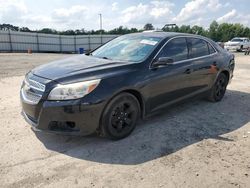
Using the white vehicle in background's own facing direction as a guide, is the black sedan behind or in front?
in front

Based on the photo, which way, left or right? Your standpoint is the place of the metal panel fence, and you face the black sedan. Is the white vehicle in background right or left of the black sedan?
left

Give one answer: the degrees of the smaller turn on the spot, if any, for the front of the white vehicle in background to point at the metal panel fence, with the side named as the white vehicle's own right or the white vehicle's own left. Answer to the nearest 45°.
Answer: approximately 45° to the white vehicle's own right

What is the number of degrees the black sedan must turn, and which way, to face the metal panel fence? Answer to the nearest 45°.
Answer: approximately 135° to its right

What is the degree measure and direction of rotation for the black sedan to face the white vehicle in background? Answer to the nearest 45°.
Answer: approximately 180°

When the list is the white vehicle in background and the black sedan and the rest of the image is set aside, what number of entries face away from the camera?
0

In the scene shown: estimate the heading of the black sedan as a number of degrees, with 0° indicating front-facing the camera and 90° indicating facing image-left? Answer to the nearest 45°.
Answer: approximately 45°

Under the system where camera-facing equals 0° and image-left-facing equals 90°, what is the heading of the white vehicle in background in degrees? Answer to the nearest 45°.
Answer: approximately 45°
